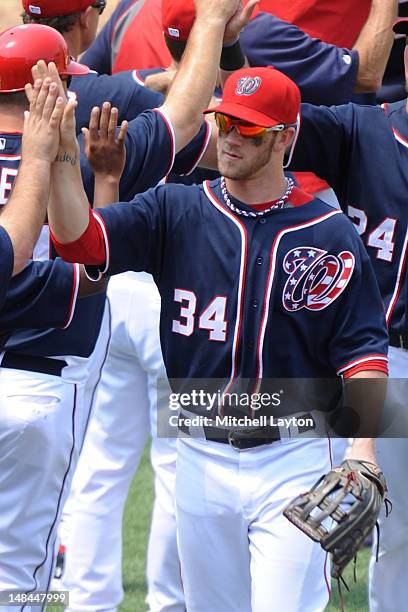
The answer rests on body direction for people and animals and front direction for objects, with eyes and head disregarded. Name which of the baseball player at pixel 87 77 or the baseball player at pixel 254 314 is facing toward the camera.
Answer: the baseball player at pixel 254 314

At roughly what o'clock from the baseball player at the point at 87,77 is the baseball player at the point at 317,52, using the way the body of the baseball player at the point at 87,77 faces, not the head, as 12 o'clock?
the baseball player at the point at 317,52 is roughly at 1 o'clock from the baseball player at the point at 87,77.

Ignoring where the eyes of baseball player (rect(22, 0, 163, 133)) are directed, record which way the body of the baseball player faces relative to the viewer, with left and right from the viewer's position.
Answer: facing away from the viewer and to the right of the viewer

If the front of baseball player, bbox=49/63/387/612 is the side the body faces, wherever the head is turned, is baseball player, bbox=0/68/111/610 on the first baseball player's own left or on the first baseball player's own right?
on the first baseball player's own right

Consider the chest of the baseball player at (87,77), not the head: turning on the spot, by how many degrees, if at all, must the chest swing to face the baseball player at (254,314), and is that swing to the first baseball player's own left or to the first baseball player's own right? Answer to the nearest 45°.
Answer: approximately 90° to the first baseball player's own right

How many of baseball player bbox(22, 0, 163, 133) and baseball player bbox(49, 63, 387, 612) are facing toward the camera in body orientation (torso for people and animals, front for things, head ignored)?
1

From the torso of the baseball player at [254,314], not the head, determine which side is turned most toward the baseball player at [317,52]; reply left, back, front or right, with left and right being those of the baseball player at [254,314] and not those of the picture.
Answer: back

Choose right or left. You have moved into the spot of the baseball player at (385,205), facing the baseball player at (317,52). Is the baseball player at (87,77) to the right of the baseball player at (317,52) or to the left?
left

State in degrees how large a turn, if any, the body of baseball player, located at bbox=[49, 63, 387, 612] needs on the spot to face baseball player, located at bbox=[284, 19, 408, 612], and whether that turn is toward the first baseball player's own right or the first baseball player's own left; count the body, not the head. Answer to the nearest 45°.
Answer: approximately 135° to the first baseball player's own left

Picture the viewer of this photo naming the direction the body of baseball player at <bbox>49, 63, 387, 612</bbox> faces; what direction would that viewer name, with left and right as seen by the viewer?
facing the viewer
